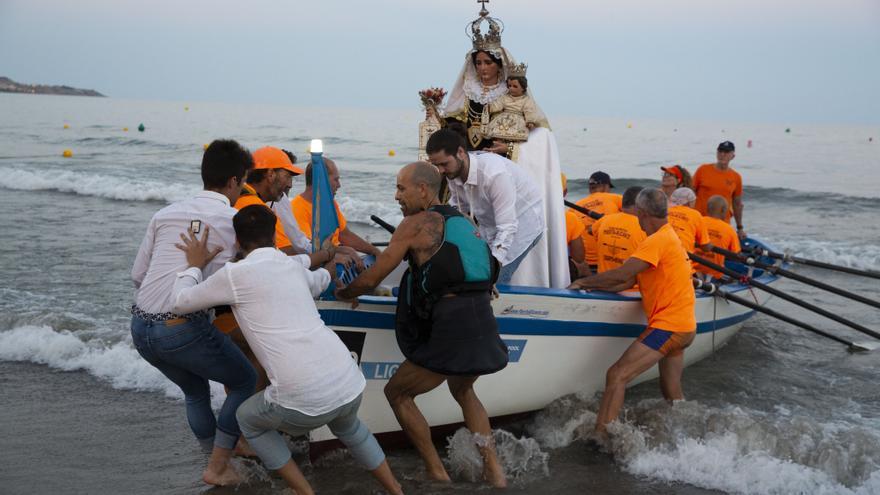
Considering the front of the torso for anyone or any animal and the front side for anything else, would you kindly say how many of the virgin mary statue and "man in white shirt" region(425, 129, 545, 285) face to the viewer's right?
0

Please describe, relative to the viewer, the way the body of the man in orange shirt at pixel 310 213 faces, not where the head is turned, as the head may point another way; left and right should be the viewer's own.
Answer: facing to the right of the viewer

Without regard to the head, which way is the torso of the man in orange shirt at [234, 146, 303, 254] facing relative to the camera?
to the viewer's right

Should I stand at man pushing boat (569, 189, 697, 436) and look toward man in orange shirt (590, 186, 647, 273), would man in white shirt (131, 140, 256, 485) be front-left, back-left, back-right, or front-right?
back-left

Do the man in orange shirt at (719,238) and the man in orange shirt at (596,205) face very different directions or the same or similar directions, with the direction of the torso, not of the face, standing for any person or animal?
same or similar directions

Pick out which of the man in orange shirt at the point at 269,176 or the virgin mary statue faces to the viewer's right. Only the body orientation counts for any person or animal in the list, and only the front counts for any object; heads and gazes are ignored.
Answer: the man in orange shirt

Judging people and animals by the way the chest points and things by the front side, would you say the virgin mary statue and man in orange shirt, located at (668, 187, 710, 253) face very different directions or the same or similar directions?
very different directions

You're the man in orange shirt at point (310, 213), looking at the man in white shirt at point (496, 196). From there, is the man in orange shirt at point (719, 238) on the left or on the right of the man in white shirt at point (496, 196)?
left

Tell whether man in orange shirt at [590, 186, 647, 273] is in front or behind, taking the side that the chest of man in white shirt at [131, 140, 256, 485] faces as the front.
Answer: in front

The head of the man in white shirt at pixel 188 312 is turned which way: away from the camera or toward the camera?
away from the camera

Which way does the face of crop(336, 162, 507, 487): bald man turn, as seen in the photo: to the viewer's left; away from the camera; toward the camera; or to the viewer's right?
to the viewer's left

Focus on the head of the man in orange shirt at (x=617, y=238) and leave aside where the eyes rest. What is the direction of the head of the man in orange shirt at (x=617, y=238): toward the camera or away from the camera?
away from the camera

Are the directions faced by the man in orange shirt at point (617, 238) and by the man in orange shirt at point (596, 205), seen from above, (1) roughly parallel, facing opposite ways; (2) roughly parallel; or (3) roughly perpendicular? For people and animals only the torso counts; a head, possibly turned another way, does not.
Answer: roughly parallel
